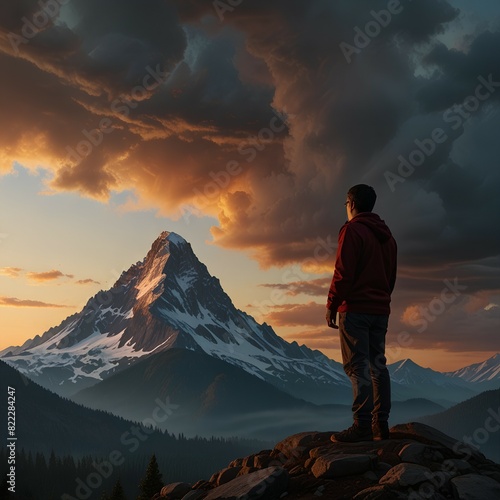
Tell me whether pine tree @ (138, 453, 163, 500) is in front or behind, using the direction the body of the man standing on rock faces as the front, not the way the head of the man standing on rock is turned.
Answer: in front

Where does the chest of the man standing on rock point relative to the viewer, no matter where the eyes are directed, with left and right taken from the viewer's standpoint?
facing away from the viewer and to the left of the viewer

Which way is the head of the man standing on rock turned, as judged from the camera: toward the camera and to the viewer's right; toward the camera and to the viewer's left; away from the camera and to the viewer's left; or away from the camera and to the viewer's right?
away from the camera and to the viewer's left
